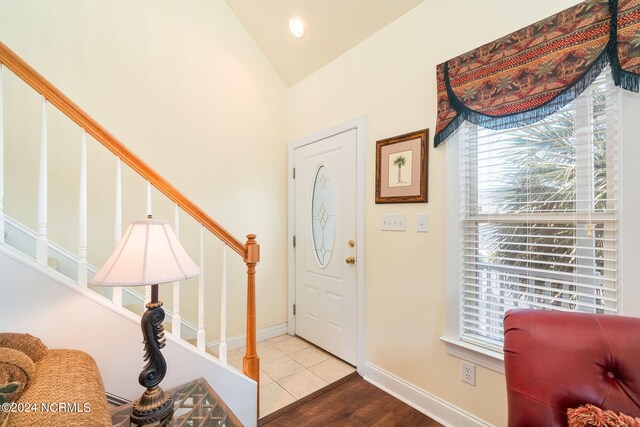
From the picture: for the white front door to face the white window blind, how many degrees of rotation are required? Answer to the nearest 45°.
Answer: approximately 90° to its left

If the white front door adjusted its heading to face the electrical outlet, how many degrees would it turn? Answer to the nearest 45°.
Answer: approximately 90° to its left

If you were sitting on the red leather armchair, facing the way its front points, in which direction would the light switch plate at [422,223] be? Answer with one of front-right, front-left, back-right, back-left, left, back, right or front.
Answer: back-right

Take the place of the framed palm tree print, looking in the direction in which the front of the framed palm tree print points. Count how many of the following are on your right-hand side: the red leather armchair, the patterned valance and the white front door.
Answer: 1

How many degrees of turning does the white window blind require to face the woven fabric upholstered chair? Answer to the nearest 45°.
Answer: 0° — it already faces it

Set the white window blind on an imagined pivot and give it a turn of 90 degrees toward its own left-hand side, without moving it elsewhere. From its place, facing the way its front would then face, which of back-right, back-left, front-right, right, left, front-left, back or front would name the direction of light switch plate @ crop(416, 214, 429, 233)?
back-right

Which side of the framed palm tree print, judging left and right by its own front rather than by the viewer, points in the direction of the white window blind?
left

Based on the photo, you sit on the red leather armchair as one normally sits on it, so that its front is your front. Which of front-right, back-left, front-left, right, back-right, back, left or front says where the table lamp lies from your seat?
front-right

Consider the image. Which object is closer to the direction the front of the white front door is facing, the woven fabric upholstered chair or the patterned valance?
the woven fabric upholstered chair

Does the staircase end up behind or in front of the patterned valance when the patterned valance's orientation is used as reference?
in front

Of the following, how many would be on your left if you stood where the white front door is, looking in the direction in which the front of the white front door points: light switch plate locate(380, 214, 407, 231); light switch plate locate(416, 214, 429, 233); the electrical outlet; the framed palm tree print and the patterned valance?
5

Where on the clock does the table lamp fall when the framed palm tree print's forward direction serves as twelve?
The table lamp is roughly at 12 o'clock from the framed palm tree print.
